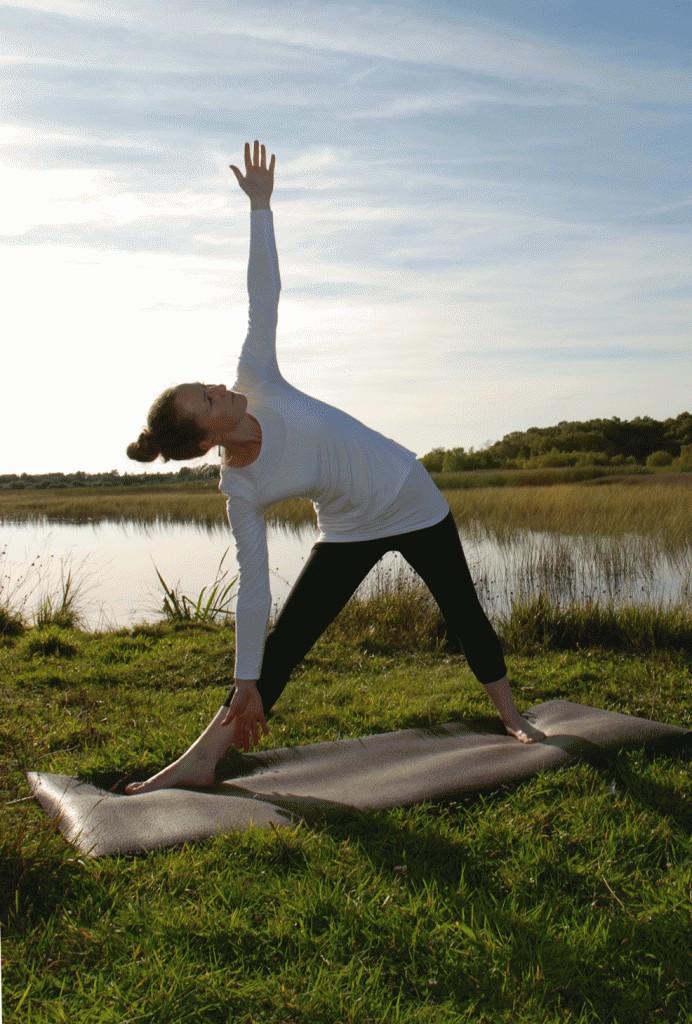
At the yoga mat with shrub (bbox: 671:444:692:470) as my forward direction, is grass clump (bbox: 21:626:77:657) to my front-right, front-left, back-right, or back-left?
front-left

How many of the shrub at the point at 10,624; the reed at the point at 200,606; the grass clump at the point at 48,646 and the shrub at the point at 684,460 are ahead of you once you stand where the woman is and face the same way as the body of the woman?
0

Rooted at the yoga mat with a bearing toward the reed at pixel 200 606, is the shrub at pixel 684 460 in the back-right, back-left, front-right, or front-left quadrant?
front-right

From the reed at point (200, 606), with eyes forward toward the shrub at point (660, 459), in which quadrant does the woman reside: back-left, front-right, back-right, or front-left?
back-right

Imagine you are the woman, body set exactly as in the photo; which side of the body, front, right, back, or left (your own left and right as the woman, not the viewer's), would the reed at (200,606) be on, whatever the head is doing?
back

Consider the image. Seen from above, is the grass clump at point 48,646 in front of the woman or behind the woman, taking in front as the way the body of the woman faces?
behind

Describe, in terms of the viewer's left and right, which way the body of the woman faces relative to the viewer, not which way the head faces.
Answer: facing the viewer

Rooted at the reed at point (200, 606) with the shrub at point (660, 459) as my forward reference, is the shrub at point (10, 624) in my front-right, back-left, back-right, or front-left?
back-left

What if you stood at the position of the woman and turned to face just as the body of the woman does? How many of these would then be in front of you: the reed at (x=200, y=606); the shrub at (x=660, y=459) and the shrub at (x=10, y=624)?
0

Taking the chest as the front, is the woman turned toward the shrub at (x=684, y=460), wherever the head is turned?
no

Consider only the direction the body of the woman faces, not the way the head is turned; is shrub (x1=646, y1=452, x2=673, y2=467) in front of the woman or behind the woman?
behind
